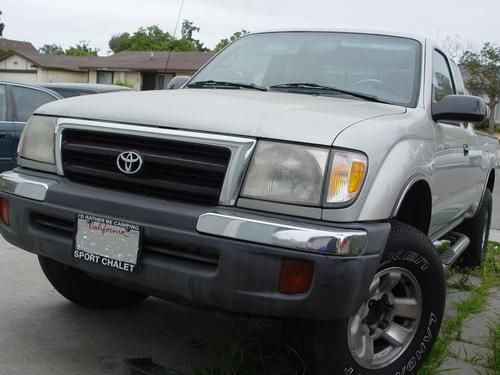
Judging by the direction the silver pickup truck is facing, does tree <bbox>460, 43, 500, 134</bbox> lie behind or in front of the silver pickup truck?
behind

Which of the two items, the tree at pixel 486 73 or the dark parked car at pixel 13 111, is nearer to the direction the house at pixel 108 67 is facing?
the dark parked car

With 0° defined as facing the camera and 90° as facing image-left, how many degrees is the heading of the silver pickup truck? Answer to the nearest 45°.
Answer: approximately 45°

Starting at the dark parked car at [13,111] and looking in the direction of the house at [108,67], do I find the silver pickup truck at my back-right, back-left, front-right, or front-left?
back-right

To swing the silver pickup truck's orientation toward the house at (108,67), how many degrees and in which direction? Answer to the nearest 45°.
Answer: approximately 135° to its right

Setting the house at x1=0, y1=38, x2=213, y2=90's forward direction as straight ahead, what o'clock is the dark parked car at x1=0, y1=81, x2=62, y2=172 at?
The dark parked car is roughly at 12 o'clock from the house.

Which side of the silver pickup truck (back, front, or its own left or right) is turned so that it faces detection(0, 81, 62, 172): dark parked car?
right

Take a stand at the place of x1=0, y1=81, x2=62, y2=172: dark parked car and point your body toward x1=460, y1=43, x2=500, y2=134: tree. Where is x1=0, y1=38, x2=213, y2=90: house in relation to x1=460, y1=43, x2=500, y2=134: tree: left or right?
left

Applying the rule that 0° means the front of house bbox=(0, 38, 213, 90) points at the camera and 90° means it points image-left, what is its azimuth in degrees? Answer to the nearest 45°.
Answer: approximately 0°

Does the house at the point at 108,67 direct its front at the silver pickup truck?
yes
